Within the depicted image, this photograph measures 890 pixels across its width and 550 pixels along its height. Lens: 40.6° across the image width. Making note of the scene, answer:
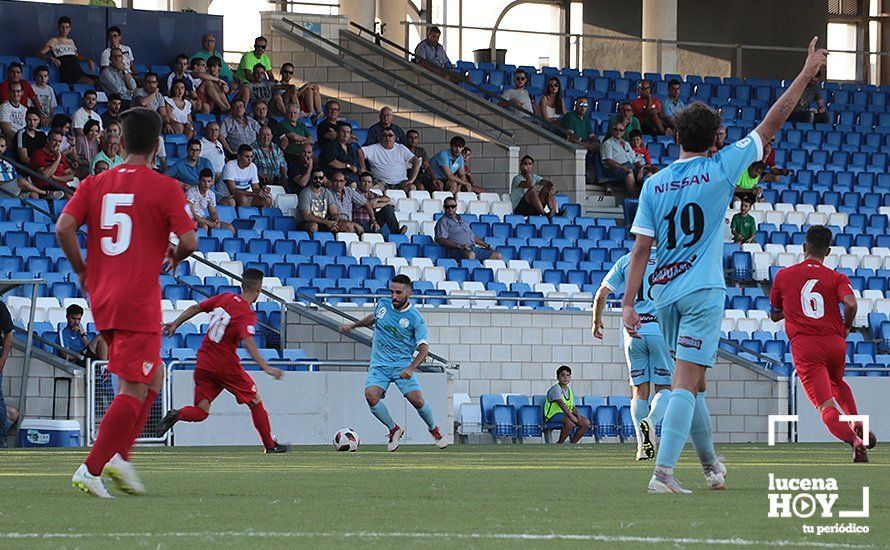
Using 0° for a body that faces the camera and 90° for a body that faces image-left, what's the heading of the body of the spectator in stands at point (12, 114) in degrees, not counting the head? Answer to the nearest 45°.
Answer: approximately 315°

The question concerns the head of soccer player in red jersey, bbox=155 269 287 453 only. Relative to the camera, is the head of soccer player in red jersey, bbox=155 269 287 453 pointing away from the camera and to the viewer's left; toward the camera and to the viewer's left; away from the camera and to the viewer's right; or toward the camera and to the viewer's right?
away from the camera and to the viewer's right

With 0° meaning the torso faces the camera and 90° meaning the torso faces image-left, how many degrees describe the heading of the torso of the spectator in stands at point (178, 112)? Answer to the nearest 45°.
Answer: approximately 315°

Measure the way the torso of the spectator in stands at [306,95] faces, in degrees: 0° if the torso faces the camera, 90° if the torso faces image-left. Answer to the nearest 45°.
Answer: approximately 315°

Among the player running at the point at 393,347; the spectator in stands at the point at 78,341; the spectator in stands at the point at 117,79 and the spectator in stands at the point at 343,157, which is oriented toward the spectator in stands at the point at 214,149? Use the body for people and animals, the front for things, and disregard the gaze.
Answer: the spectator in stands at the point at 117,79

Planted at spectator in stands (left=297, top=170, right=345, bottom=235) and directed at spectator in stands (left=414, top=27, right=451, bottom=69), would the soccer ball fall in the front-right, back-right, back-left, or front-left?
back-right

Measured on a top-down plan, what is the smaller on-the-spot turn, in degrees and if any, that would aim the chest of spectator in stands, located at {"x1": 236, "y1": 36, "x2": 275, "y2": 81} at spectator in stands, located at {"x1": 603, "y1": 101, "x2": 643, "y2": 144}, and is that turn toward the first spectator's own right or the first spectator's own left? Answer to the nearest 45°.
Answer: approximately 45° to the first spectator's own left

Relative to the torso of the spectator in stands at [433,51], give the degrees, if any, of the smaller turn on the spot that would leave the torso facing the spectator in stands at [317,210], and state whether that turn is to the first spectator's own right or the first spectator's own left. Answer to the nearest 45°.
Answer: approximately 45° to the first spectator's own right
